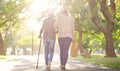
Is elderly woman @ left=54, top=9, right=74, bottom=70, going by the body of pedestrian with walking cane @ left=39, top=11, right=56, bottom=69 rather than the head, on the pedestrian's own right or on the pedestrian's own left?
on the pedestrian's own right

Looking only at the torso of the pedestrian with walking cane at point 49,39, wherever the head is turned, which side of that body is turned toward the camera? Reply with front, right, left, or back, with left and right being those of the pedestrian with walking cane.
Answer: back
